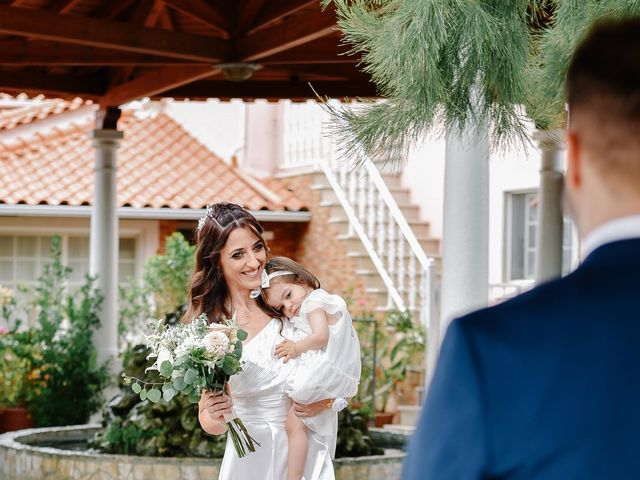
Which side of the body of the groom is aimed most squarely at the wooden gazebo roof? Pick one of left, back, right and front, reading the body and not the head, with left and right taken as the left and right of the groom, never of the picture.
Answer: front

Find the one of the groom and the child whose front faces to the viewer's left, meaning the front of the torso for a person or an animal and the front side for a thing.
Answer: the child

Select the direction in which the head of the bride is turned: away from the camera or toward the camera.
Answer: toward the camera

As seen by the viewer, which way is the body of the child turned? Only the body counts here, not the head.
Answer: to the viewer's left

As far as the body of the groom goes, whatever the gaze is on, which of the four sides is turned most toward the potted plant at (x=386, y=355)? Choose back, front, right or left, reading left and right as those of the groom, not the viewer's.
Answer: front

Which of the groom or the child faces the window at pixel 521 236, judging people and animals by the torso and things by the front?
the groom

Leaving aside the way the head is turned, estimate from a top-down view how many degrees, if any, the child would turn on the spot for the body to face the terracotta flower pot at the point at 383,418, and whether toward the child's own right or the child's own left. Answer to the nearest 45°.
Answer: approximately 90° to the child's own right

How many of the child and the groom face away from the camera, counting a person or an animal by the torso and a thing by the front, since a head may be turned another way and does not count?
1

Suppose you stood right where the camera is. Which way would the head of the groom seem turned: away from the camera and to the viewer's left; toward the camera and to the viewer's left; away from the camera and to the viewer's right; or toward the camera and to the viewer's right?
away from the camera and to the viewer's left

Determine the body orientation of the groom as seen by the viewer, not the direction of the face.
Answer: away from the camera

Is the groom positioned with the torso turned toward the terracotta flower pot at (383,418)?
yes

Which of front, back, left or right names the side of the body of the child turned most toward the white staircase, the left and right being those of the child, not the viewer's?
right

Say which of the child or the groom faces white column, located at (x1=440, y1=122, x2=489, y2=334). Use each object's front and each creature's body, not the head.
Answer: the groom

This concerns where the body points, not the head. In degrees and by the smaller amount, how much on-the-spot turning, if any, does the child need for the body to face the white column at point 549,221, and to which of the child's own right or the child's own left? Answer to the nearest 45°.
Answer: approximately 90° to the child's own right

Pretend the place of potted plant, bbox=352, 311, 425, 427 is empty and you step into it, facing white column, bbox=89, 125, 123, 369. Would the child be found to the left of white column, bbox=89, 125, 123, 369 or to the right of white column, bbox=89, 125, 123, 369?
left

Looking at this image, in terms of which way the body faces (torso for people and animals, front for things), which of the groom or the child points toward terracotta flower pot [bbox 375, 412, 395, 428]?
the groom
